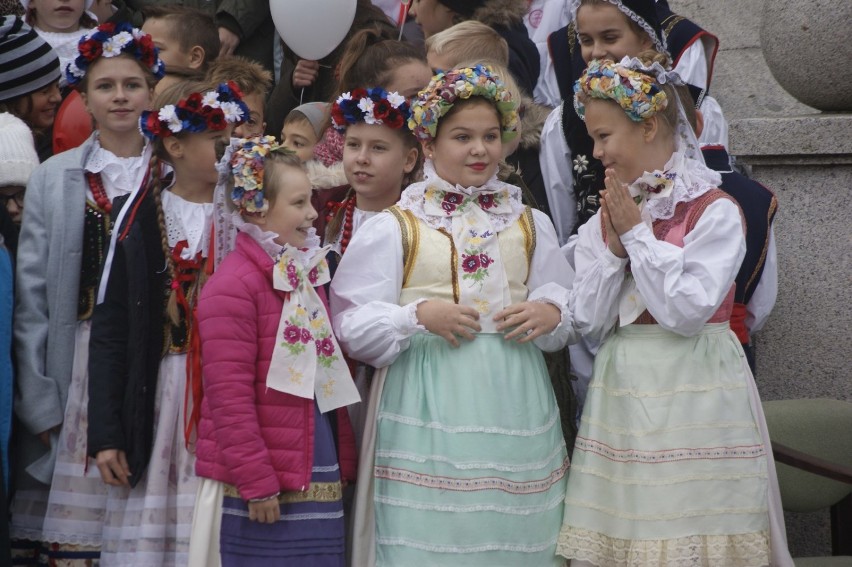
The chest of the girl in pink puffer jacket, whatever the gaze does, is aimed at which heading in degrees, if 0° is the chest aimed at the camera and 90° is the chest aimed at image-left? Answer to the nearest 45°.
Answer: approximately 315°

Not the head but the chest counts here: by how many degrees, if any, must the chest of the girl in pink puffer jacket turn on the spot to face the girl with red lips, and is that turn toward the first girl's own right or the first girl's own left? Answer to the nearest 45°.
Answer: approximately 45° to the first girl's own left
